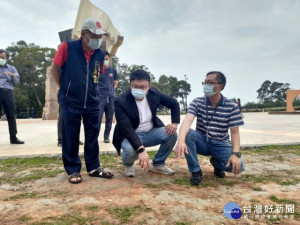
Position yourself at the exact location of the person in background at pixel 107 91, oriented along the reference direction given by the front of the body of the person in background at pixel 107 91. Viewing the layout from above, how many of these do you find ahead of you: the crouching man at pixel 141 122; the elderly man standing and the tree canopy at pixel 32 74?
2

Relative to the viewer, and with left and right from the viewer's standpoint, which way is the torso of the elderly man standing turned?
facing the viewer and to the right of the viewer

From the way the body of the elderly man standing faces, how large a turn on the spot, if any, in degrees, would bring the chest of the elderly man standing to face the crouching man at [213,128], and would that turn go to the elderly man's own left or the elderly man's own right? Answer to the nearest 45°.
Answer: approximately 45° to the elderly man's own left

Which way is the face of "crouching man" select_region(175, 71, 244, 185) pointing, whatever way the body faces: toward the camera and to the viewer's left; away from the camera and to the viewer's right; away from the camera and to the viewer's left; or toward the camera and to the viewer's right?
toward the camera and to the viewer's left

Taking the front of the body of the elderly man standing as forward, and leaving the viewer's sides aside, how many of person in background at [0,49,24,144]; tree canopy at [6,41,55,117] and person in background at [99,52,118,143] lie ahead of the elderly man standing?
0

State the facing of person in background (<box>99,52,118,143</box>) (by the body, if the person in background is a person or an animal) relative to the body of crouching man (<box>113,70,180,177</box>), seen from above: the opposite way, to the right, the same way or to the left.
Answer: the same way

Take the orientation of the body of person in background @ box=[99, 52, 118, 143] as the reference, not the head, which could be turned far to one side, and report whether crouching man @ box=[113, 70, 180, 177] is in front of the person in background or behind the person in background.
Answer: in front

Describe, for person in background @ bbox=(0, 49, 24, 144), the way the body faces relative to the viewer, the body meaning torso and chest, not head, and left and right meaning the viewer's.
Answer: facing the viewer

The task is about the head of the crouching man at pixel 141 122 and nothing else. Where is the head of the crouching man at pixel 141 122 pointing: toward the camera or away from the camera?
toward the camera

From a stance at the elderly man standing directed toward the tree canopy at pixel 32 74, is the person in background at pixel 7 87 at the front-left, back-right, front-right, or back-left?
front-left

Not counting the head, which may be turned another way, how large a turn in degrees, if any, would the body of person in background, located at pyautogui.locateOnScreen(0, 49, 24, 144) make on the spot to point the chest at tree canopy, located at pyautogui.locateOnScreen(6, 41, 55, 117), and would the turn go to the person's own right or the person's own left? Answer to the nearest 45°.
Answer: approximately 180°

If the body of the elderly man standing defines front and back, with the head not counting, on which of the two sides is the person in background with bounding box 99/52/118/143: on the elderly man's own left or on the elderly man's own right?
on the elderly man's own left

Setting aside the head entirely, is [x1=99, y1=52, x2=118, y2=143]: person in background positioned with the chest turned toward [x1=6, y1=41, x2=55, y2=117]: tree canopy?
no

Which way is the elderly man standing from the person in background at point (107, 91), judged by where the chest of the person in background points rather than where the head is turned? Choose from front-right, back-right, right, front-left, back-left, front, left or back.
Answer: front

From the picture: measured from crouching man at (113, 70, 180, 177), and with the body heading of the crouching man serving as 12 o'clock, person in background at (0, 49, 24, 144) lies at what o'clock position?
The person in background is roughly at 4 o'clock from the crouching man.

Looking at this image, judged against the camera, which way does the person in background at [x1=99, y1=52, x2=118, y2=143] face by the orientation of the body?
toward the camera

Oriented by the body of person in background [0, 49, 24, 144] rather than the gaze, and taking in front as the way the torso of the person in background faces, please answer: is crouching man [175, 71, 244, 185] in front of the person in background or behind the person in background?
in front

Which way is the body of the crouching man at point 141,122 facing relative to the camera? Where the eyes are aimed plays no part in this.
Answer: toward the camera
